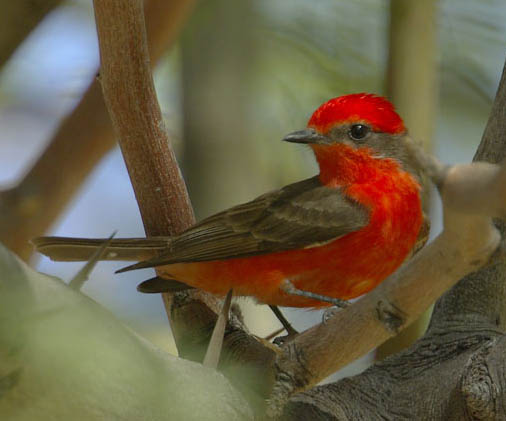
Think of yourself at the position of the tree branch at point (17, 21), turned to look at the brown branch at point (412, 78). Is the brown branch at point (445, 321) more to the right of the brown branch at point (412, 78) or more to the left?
right

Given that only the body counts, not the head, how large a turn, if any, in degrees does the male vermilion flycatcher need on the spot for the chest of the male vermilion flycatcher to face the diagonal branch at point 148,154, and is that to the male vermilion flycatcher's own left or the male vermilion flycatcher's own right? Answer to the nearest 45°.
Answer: approximately 135° to the male vermilion flycatcher's own right

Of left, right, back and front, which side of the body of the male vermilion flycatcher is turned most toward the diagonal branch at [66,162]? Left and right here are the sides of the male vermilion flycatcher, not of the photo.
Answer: back

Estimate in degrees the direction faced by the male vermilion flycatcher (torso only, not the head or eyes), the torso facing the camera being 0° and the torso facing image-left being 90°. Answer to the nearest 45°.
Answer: approximately 270°
